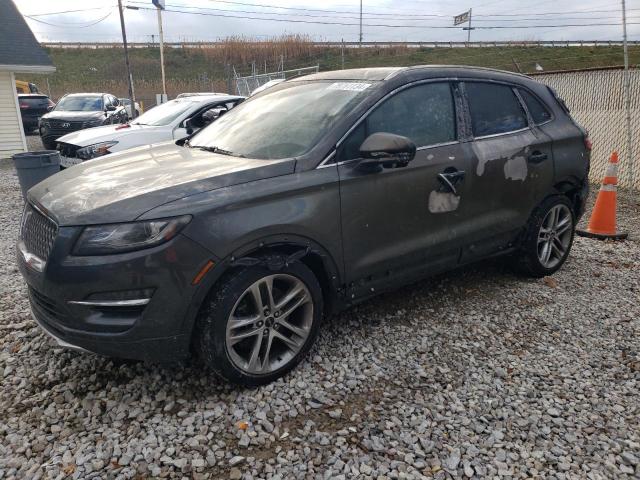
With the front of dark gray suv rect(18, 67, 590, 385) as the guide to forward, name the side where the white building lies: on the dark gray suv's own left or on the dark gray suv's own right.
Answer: on the dark gray suv's own right

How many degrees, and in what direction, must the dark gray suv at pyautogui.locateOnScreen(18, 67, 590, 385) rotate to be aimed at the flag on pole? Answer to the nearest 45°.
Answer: approximately 135° to its right

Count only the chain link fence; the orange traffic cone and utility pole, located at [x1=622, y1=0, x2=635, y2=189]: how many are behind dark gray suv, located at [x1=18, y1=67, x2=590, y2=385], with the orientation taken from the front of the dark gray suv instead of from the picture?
3

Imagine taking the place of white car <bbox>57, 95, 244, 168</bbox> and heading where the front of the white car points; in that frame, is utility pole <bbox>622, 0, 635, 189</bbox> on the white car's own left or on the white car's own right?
on the white car's own left

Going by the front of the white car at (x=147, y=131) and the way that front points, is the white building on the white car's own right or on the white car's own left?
on the white car's own right

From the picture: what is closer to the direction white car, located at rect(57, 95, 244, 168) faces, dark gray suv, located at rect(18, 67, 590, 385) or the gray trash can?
the gray trash can

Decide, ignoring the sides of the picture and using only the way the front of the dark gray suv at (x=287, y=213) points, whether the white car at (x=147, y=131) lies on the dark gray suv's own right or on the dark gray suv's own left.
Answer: on the dark gray suv's own right

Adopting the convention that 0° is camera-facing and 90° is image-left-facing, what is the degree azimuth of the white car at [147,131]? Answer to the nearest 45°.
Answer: approximately 45°

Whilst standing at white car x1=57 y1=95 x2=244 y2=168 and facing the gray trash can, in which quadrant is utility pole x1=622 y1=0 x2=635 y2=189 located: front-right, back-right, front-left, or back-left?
back-left
